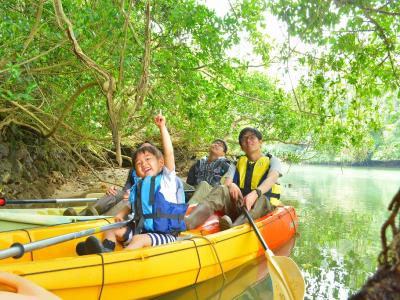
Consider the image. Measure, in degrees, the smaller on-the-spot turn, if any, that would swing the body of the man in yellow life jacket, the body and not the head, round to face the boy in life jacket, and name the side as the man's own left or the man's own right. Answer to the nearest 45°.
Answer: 0° — they already face them

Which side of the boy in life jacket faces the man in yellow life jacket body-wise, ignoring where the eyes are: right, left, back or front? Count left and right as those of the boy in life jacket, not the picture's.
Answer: back

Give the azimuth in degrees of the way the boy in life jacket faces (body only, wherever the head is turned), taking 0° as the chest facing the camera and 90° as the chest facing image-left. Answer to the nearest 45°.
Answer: approximately 45°

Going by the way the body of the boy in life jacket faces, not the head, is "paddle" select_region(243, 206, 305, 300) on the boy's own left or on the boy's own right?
on the boy's own left

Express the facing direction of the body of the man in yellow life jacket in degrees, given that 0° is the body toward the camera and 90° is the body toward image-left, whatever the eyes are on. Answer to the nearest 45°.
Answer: approximately 45°
